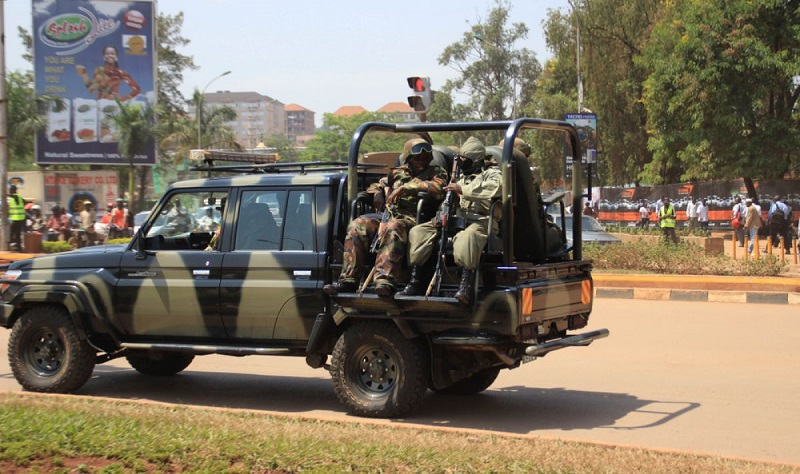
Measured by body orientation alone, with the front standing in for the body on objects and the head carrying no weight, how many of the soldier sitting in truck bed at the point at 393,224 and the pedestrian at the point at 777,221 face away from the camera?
1

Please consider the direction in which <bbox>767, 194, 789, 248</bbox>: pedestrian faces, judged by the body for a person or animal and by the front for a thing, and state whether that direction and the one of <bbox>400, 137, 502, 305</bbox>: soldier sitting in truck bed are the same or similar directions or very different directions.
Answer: very different directions

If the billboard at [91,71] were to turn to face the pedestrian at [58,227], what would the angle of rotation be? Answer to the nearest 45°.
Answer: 0° — it already faces them

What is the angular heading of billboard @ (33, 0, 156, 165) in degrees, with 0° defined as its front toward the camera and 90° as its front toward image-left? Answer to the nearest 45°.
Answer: approximately 0°

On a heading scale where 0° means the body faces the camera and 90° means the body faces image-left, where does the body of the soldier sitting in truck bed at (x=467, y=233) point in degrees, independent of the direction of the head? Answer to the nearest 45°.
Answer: approximately 45°

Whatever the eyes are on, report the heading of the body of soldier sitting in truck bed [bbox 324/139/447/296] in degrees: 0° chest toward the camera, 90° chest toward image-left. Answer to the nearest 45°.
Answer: approximately 45°

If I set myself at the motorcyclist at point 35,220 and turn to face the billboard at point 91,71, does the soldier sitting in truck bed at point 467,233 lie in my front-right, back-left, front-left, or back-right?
back-right

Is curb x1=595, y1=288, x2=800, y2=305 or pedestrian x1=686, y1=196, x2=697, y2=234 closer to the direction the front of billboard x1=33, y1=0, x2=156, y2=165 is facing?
the curb

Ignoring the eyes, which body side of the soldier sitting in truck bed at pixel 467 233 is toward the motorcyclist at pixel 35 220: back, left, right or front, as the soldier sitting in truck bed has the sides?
right

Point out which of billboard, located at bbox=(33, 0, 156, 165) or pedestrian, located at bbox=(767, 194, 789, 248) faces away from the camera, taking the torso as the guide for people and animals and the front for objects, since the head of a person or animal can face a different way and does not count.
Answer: the pedestrian

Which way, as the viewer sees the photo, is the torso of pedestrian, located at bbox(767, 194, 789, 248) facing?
away from the camera
